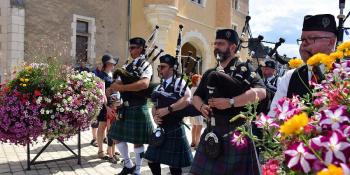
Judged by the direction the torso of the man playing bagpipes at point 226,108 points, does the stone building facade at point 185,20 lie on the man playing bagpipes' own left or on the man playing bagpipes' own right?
on the man playing bagpipes' own right

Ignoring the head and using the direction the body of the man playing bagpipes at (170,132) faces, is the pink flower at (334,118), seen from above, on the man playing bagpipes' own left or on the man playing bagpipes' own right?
on the man playing bagpipes' own left

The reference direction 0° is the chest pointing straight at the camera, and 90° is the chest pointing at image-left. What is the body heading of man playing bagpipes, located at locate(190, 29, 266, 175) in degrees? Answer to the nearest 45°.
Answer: approximately 45°

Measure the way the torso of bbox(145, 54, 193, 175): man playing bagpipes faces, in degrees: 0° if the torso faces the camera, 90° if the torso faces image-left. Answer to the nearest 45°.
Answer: approximately 45°

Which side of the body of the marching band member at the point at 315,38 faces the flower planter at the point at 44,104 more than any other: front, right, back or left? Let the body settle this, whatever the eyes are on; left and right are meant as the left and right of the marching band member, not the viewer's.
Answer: right

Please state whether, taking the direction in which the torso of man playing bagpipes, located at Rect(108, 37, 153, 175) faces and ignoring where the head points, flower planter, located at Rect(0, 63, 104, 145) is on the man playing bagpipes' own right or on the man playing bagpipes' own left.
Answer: on the man playing bagpipes' own right

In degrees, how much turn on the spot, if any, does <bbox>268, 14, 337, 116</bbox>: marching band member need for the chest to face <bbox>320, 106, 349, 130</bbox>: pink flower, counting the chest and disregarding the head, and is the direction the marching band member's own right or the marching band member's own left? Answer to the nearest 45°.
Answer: approximately 45° to the marching band member's own left

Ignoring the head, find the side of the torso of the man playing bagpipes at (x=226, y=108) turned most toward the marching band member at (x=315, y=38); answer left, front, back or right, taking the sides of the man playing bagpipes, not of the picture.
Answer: left

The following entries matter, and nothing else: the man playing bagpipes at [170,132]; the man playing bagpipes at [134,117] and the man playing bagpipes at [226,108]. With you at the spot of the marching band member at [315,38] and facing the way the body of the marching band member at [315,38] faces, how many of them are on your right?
3
